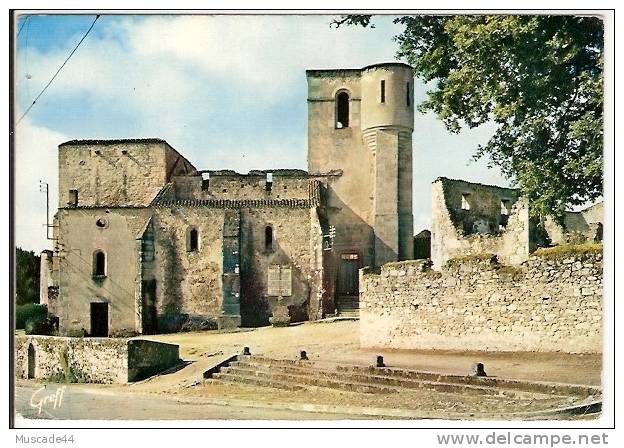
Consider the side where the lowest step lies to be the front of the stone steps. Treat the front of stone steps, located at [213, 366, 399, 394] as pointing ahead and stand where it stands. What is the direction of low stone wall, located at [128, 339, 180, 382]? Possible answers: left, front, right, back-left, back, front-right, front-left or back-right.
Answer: back-right

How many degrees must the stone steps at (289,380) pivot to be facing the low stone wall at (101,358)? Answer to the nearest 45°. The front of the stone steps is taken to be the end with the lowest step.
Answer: approximately 135° to its right

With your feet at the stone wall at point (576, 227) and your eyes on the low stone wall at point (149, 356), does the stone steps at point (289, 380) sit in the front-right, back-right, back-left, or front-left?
front-left

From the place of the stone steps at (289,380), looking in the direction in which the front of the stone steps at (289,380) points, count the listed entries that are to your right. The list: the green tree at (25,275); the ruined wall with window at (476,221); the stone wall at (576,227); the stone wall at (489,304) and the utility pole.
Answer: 2

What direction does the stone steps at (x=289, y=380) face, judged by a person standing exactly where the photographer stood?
facing the viewer

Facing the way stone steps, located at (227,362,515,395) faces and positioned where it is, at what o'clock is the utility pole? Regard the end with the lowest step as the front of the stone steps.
The utility pole is roughly at 3 o'clock from the stone steps.

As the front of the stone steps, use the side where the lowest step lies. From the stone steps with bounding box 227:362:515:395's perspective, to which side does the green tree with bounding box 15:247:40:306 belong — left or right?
on its right

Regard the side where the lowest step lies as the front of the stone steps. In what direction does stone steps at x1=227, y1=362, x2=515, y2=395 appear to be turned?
toward the camera

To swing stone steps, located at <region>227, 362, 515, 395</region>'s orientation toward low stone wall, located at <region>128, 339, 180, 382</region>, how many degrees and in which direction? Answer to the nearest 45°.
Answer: approximately 135° to its right

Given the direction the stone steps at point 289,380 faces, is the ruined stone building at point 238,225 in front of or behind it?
behind

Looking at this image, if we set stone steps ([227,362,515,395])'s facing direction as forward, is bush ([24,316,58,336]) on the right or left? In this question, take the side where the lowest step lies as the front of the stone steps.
on its right

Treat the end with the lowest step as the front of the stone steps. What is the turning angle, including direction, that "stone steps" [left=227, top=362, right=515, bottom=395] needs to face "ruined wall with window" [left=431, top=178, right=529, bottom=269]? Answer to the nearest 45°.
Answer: approximately 135° to its left

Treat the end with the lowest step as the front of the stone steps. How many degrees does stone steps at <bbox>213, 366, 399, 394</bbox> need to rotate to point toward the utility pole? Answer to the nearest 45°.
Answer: approximately 90° to its right
